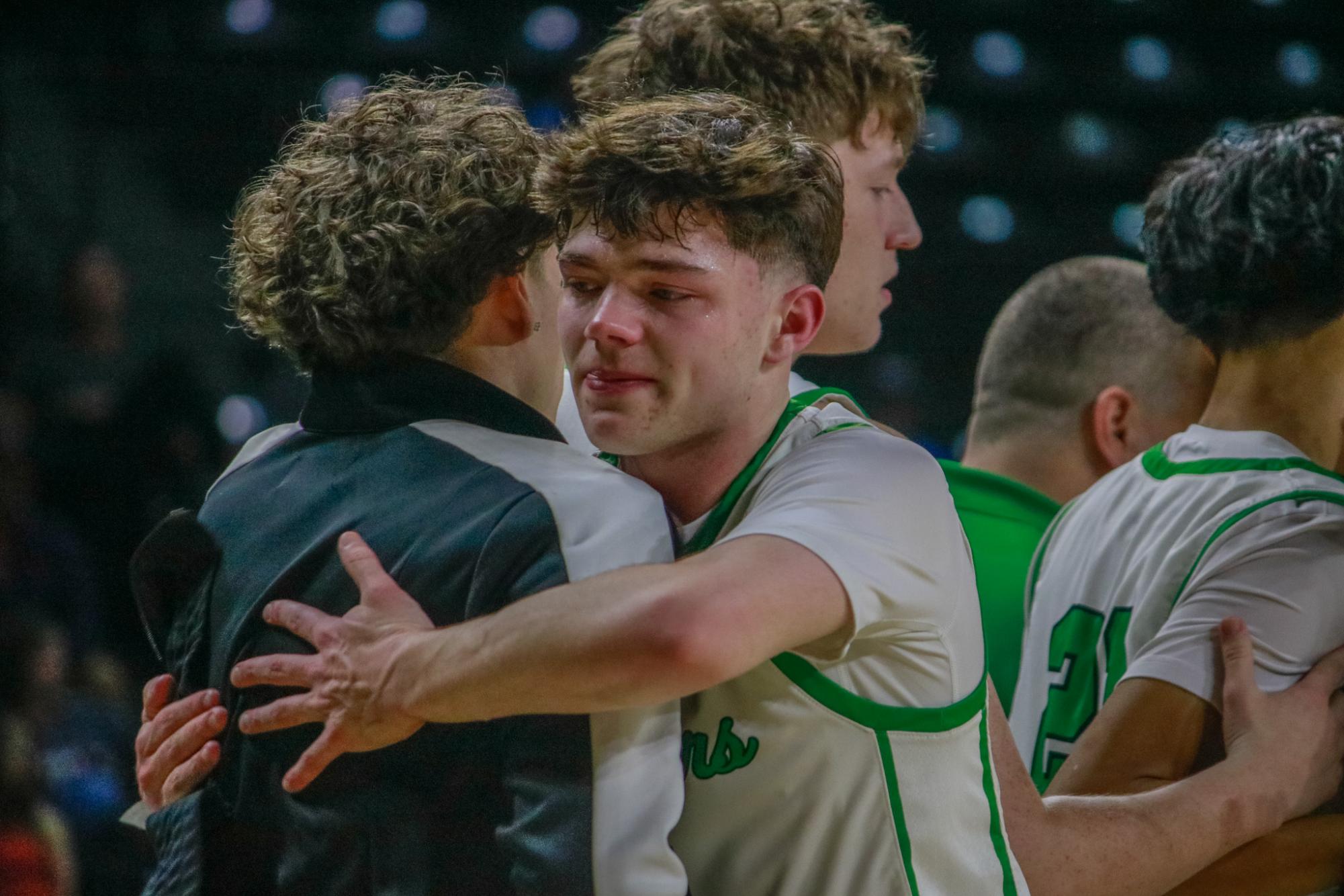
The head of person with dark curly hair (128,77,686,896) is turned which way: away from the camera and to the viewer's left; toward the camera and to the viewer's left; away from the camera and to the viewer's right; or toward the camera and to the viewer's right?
away from the camera and to the viewer's right

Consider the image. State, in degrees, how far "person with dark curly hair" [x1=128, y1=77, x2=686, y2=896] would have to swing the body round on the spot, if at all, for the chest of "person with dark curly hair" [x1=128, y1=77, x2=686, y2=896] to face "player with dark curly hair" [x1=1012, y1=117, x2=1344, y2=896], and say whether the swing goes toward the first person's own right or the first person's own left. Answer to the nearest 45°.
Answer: approximately 45° to the first person's own right

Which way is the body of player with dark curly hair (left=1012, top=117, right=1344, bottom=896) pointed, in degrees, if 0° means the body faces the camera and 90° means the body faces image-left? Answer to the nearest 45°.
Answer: approximately 225°

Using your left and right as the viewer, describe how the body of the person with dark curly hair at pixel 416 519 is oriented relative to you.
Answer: facing away from the viewer and to the right of the viewer
